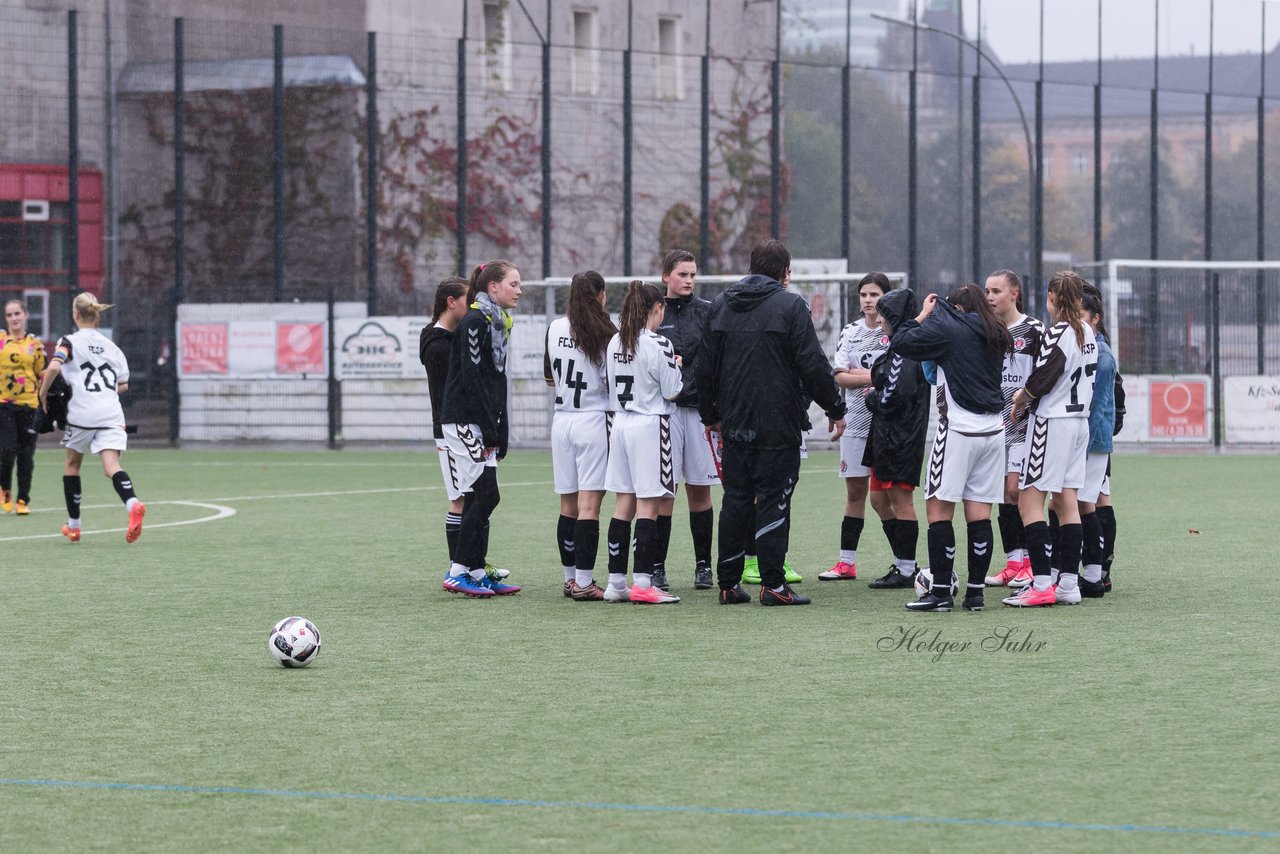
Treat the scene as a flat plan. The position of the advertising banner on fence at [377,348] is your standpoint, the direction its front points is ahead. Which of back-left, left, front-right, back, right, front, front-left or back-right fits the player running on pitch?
front

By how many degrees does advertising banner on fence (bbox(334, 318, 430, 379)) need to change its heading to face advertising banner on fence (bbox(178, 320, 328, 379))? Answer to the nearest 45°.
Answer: approximately 90° to its right

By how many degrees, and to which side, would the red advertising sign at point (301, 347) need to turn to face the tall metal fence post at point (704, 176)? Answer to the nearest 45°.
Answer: approximately 135° to its left

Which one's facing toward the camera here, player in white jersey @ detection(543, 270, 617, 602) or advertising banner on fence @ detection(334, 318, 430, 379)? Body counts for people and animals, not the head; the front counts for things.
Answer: the advertising banner on fence

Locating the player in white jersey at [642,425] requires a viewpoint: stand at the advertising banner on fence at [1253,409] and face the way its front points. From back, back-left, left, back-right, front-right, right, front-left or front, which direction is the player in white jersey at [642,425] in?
front

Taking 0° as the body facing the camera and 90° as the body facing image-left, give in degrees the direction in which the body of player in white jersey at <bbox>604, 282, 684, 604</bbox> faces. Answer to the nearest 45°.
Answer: approximately 225°

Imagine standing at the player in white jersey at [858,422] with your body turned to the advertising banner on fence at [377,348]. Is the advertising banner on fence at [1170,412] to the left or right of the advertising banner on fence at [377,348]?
right

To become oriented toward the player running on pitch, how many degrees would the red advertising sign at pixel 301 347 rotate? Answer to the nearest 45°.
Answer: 0° — it already faces them

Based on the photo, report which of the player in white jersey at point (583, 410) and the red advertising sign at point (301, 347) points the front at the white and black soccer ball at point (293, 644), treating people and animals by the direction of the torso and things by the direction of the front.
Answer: the red advertising sign

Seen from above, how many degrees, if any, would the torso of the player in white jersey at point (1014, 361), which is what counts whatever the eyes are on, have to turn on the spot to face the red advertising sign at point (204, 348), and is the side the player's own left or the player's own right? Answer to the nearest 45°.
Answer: approximately 90° to the player's own right

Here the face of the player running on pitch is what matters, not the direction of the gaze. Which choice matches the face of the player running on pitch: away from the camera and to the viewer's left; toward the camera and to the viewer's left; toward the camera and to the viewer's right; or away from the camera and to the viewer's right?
away from the camera and to the viewer's left

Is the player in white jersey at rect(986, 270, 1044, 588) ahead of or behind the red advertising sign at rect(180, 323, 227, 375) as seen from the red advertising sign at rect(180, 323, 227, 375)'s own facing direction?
ahead

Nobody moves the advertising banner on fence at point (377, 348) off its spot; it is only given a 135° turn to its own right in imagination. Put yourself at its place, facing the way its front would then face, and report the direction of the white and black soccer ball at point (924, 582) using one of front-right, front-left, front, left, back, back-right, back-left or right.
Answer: back-left

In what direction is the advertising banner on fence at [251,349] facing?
toward the camera

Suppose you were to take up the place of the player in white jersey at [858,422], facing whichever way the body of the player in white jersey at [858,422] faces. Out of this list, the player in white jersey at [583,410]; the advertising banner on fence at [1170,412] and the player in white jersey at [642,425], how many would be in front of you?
2

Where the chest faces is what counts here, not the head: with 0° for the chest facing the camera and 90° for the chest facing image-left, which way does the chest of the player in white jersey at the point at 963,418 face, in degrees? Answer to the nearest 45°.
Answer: approximately 135°

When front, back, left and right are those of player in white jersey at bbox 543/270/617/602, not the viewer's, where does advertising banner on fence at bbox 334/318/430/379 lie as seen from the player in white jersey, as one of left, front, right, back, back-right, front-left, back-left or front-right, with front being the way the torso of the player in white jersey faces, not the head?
front-left

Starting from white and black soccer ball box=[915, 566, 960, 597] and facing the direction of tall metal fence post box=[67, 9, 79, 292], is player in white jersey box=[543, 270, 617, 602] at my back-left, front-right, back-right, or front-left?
front-left
